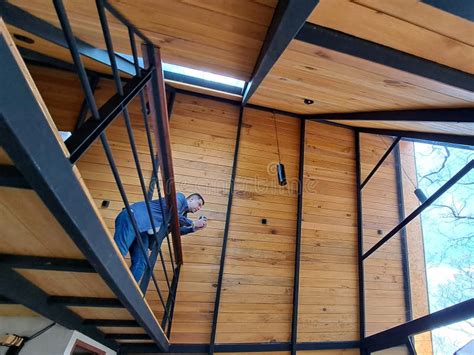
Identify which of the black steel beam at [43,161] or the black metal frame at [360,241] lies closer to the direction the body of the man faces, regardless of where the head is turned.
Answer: the black metal frame

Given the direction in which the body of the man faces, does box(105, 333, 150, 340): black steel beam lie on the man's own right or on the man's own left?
on the man's own left

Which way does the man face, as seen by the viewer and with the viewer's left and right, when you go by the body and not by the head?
facing to the right of the viewer

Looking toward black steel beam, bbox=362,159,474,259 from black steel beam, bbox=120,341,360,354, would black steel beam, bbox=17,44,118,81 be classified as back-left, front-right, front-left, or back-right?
back-right
